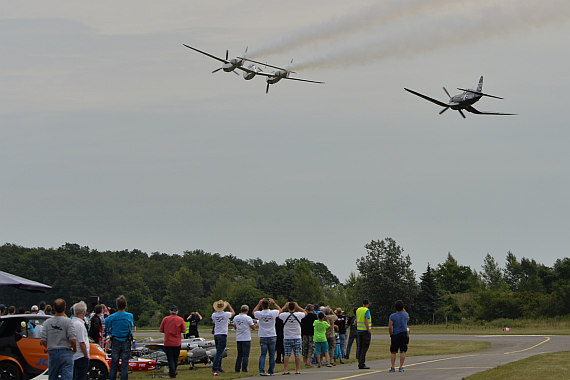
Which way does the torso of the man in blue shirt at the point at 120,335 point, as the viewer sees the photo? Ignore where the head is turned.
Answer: away from the camera

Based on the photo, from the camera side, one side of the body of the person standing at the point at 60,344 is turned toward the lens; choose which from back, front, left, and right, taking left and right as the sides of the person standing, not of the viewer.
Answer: back

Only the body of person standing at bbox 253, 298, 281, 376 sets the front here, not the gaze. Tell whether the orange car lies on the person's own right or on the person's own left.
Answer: on the person's own left

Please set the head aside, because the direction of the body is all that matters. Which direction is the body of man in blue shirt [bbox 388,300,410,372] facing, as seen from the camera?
away from the camera

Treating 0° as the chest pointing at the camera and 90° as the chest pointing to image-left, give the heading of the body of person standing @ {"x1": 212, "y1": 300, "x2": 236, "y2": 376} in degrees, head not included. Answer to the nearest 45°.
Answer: approximately 225°

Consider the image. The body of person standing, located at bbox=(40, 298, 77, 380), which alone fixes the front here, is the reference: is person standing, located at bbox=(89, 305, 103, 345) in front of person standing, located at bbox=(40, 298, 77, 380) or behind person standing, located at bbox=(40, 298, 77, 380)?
in front

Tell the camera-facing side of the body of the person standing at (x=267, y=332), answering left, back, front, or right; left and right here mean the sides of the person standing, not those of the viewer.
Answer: back

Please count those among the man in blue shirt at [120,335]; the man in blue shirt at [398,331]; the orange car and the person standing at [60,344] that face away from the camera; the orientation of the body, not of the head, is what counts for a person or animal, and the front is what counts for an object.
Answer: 3

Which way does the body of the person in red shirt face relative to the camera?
away from the camera

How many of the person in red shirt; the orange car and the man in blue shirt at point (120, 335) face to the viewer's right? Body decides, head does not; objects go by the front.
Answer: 1

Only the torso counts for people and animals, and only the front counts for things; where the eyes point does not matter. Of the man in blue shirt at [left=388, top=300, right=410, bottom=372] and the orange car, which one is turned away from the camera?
the man in blue shirt

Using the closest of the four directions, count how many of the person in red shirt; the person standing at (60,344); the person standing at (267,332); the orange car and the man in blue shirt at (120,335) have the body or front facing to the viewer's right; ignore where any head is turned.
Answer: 1

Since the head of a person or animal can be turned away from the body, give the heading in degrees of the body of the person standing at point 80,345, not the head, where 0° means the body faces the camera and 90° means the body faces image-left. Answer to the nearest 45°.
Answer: approximately 225°

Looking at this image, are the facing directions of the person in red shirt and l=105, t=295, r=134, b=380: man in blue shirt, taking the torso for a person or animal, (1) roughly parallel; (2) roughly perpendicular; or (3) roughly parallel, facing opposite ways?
roughly parallel

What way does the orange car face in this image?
to the viewer's right
